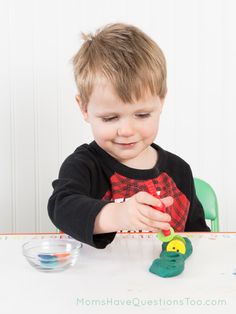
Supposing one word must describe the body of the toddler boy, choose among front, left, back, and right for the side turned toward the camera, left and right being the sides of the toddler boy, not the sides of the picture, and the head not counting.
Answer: front
